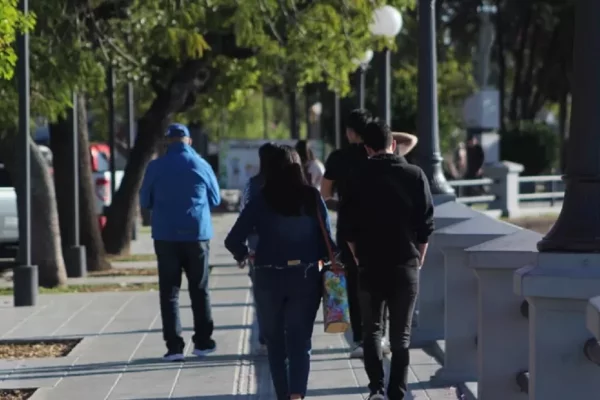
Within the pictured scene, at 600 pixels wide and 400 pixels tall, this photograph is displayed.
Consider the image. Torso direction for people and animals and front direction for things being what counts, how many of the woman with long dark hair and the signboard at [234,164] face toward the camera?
1

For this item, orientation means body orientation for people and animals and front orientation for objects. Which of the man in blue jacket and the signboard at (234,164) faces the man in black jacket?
the signboard

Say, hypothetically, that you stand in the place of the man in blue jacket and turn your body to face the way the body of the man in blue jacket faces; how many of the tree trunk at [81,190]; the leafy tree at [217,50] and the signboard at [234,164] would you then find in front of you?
3

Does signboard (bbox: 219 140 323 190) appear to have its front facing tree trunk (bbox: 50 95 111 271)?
yes

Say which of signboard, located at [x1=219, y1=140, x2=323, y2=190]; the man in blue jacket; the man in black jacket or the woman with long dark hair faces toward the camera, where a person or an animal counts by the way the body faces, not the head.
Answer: the signboard

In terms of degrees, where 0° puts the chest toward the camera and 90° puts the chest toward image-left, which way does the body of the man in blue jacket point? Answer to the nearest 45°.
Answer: approximately 180°

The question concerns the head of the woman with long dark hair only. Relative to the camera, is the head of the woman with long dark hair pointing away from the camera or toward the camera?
away from the camera

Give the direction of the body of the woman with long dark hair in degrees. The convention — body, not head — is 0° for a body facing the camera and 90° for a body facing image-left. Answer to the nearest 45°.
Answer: approximately 180°

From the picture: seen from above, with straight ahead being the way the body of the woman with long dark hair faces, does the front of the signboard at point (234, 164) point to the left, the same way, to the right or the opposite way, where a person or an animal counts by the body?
the opposite way

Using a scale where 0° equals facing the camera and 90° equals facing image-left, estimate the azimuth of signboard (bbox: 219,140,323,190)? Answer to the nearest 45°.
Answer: approximately 0°

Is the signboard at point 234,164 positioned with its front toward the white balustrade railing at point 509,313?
yes

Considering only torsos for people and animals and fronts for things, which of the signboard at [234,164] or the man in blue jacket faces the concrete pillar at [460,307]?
the signboard

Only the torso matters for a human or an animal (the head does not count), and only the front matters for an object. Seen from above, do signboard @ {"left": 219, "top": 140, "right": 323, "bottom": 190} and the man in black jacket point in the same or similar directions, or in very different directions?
very different directions

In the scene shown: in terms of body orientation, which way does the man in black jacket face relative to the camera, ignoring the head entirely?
away from the camera

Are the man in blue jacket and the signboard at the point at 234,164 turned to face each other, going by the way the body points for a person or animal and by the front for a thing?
yes
